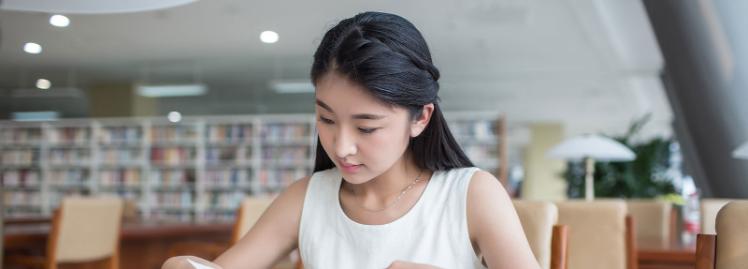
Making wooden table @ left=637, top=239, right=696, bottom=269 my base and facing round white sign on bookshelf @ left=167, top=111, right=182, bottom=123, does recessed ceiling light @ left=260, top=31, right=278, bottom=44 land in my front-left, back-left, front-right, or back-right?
front-left

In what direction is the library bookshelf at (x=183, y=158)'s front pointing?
toward the camera

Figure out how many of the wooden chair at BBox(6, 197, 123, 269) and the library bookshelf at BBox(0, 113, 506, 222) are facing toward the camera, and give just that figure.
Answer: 1

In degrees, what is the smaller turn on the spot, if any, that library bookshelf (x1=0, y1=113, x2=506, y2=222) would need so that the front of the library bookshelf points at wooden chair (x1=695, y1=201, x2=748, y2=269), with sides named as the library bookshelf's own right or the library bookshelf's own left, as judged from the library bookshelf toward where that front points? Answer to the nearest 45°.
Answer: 0° — it already faces it

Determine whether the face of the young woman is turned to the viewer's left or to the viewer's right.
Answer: to the viewer's left

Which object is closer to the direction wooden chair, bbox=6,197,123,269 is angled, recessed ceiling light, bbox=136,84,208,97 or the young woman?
the recessed ceiling light

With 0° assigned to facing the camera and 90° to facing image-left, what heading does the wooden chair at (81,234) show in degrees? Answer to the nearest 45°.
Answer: approximately 135°

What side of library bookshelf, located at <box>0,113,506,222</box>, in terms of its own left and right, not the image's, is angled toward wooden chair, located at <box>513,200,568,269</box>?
front

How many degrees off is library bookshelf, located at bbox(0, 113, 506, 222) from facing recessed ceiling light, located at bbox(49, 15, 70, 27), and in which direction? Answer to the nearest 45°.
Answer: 0° — it already faces it

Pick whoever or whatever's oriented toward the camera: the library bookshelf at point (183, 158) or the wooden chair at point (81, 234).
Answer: the library bookshelf

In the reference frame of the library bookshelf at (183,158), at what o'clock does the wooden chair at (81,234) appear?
The wooden chair is roughly at 12 o'clock from the library bookshelf.

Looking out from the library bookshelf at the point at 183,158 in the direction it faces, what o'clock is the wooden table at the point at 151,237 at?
The wooden table is roughly at 12 o'clock from the library bookshelf.

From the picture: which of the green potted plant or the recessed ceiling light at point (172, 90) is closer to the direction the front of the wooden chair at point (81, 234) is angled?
the recessed ceiling light
